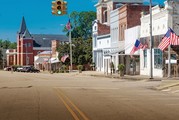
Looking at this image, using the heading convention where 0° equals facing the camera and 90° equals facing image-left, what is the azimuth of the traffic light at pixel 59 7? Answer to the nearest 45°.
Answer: approximately 0°
